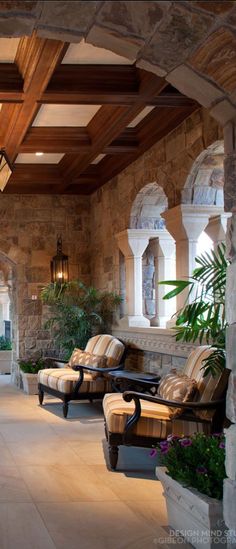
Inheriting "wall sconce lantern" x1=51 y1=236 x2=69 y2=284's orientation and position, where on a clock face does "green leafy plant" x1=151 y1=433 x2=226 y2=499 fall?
The green leafy plant is roughly at 12 o'clock from the wall sconce lantern.

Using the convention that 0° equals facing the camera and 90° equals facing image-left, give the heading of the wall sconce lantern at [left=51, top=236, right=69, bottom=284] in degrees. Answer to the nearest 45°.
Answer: approximately 0°

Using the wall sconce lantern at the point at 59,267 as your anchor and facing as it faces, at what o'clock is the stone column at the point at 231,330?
The stone column is roughly at 12 o'clock from the wall sconce lantern.

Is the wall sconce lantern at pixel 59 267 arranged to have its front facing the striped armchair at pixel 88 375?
yes

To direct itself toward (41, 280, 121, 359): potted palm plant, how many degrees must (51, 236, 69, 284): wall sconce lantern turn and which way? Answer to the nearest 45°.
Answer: approximately 45° to its left

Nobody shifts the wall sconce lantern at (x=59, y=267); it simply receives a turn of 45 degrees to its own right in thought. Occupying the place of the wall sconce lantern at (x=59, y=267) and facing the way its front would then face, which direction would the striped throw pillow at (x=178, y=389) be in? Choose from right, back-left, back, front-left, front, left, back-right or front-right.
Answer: front-left

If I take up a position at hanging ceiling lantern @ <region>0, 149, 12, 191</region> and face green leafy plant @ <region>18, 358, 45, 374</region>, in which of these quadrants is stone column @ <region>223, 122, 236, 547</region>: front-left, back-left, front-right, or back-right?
back-right

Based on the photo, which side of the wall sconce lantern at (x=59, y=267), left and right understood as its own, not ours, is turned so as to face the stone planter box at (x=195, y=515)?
front

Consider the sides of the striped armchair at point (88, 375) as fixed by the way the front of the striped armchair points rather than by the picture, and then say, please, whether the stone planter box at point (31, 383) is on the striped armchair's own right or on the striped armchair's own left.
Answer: on the striped armchair's own right

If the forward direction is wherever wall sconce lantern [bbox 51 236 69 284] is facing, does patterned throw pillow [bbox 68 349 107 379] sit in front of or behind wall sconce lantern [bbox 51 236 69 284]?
in front

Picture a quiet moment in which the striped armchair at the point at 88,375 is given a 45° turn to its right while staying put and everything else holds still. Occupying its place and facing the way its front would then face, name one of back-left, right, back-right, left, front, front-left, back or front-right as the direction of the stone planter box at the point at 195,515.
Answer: left

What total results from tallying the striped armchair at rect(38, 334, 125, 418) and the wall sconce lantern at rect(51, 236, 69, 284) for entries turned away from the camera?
0

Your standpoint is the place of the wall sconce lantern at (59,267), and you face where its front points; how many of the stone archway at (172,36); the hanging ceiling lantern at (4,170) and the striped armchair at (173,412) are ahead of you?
3

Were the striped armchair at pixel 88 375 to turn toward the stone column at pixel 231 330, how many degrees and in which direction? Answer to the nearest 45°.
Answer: approximately 45° to its left
